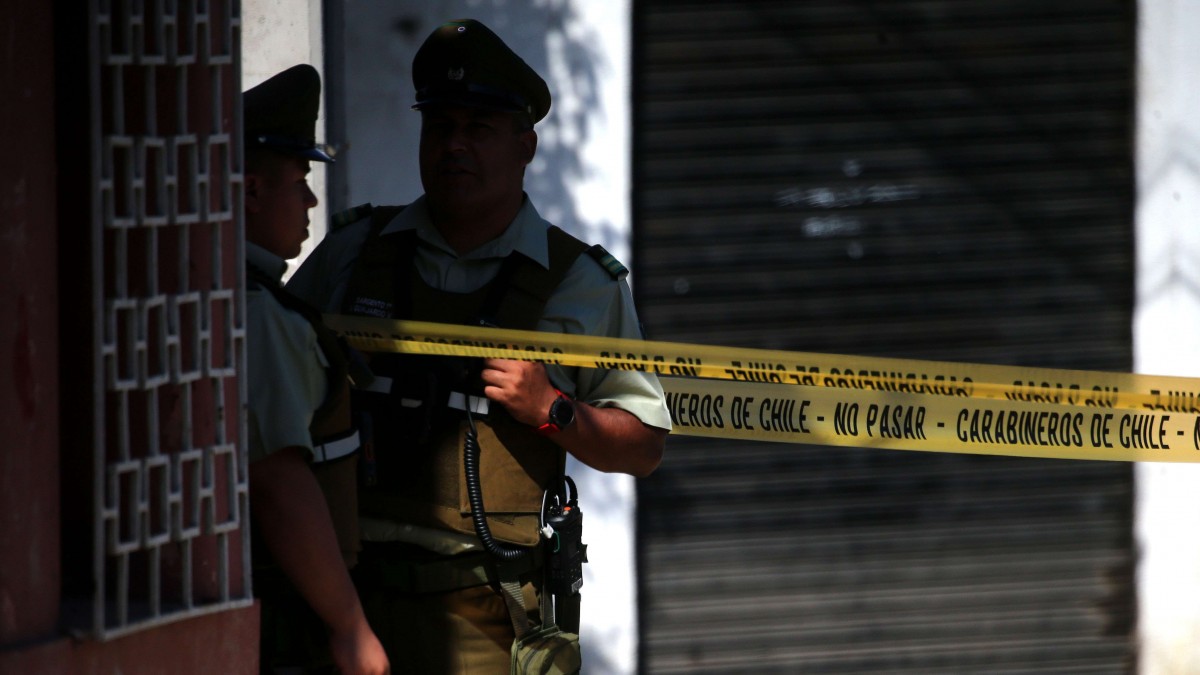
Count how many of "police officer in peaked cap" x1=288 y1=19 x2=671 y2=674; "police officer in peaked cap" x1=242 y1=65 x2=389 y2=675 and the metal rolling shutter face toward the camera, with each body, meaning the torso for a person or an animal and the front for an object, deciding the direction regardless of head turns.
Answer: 2

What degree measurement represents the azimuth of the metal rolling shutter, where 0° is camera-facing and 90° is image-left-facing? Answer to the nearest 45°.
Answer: approximately 0°

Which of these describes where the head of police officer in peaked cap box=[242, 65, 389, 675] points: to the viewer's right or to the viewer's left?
to the viewer's right

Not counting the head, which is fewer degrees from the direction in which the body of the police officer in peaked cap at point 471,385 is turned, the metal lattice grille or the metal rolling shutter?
the metal lattice grille

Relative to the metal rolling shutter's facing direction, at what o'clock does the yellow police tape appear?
The yellow police tape is roughly at 12 o'clock from the metal rolling shutter.

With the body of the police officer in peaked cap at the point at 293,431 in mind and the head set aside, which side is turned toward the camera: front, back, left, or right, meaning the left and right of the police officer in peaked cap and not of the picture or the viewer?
right

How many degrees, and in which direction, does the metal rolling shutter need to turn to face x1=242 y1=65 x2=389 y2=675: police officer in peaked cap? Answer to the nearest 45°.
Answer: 0° — it already faces them

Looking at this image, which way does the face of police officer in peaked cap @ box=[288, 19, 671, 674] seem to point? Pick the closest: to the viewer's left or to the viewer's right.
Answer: to the viewer's left

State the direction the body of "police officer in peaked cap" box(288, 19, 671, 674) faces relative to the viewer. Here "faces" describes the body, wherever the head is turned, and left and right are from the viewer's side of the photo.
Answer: facing the viewer

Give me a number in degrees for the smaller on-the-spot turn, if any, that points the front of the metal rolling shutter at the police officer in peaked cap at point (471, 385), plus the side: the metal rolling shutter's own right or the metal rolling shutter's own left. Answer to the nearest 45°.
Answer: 0° — it already faces them

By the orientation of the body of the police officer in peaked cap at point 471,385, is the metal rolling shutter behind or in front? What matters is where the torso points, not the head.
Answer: behind
